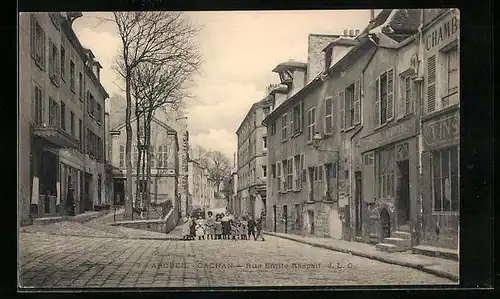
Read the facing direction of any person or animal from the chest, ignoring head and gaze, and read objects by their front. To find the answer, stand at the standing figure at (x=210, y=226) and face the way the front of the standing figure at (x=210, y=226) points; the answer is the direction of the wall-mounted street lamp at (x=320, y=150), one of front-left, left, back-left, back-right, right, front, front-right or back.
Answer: left

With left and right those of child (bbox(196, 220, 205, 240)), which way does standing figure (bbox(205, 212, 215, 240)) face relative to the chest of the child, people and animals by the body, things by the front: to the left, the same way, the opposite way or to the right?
the same way

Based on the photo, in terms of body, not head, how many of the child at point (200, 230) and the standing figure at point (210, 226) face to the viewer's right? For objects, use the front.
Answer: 0

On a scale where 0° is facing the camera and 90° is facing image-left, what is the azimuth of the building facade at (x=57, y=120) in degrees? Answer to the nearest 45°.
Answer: approximately 270°

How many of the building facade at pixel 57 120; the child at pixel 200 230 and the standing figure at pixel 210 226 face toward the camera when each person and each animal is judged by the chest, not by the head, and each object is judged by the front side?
2

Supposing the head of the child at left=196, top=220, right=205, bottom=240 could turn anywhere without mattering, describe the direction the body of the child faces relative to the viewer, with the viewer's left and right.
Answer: facing the viewer

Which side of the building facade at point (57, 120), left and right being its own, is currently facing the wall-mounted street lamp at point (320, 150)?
front

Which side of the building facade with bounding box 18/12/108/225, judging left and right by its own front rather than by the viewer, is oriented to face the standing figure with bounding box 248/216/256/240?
front

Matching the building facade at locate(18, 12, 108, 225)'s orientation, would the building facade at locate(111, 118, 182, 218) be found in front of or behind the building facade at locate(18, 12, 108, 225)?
in front

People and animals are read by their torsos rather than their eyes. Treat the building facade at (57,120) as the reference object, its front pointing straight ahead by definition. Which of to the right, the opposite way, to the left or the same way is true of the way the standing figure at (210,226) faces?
to the right

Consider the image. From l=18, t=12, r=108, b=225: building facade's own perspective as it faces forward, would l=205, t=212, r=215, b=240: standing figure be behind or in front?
in front
